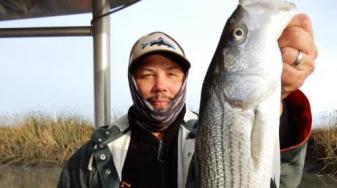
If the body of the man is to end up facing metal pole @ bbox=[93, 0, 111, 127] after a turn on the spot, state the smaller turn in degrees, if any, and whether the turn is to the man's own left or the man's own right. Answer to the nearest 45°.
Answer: approximately 135° to the man's own right

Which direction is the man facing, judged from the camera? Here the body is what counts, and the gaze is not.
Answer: toward the camera
